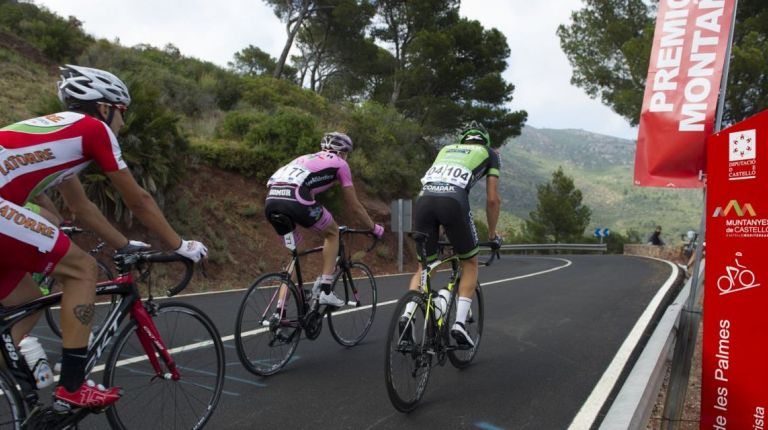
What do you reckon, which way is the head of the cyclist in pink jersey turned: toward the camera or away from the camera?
away from the camera

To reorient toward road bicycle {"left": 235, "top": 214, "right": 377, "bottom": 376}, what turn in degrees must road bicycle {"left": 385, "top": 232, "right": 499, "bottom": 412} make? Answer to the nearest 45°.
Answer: approximately 90° to its left

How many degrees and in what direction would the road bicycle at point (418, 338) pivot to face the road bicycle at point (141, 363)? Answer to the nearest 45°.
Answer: approximately 180°

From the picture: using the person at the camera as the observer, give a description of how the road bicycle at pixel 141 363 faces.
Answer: facing away from the viewer and to the right of the viewer

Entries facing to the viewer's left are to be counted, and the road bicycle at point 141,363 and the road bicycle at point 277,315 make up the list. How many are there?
0

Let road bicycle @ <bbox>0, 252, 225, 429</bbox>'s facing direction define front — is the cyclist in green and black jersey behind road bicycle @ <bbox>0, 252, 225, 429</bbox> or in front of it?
in front

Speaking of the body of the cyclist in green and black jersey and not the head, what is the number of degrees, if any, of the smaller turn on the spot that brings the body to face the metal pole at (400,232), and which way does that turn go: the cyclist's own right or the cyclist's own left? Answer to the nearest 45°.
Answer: approximately 45° to the cyclist's own left

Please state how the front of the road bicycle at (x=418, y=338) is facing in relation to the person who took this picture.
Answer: facing away from the viewer and to the right of the viewer
